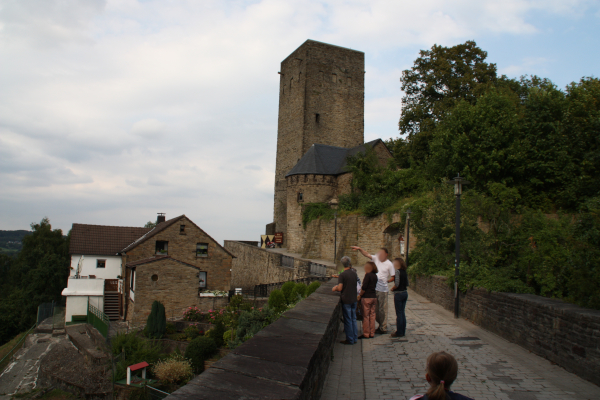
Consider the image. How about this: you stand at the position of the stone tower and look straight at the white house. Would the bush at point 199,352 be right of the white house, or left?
left

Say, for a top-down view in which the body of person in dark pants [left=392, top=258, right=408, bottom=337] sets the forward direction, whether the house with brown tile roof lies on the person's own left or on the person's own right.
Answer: on the person's own right

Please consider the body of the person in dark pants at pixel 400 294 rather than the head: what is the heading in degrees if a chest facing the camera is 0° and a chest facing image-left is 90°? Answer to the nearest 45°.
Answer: approximately 90°

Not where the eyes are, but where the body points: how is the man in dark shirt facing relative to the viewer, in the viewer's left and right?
facing away from the viewer and to the left of the viewer

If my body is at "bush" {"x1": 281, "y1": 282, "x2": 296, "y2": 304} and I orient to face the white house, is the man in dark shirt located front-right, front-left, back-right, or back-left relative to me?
back-left

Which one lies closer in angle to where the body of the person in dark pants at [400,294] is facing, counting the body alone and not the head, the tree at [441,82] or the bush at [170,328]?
the bush
